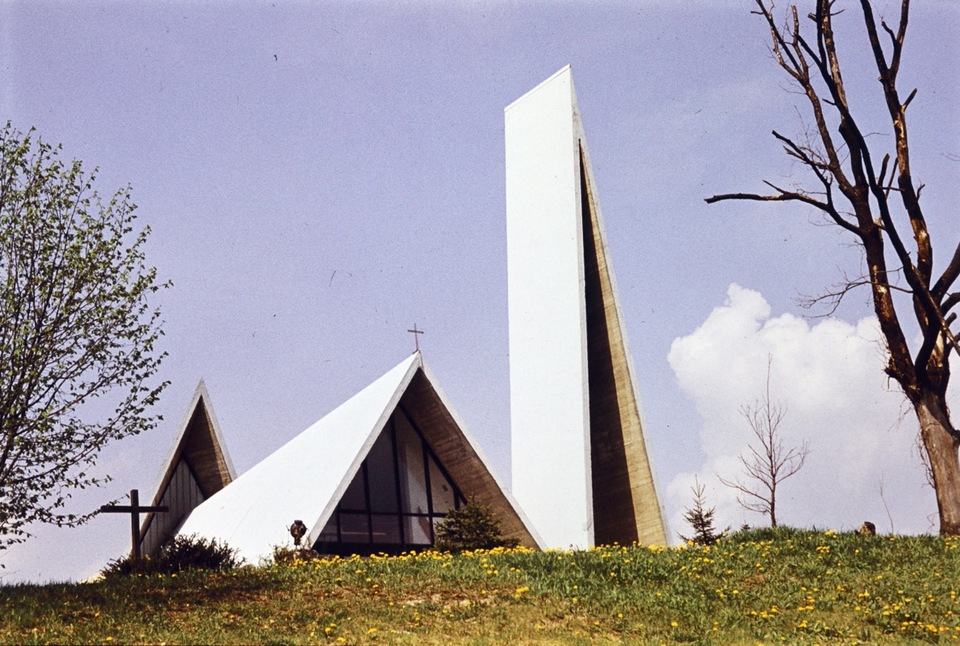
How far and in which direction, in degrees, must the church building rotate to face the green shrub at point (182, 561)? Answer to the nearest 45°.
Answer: approximately 90° to its right

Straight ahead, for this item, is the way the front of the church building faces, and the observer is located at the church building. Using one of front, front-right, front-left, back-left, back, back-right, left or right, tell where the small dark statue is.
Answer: right

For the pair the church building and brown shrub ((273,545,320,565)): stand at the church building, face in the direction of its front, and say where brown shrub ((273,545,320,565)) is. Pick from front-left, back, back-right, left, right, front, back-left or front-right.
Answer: right
